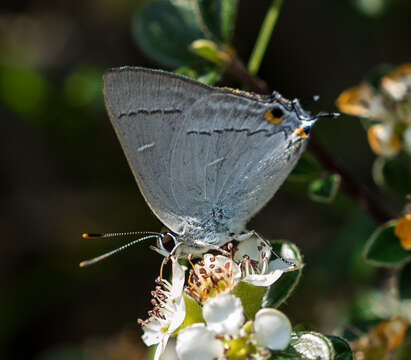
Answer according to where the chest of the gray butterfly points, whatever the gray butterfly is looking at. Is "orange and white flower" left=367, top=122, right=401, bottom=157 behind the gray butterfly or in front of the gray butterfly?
behind

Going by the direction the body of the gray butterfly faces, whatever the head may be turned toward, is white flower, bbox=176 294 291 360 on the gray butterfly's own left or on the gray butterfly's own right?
on the gray butterfly's own left

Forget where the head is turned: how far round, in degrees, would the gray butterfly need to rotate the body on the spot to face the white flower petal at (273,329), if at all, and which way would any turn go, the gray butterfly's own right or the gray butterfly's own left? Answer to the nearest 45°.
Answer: approximately 90° to the gray butterfly's own left

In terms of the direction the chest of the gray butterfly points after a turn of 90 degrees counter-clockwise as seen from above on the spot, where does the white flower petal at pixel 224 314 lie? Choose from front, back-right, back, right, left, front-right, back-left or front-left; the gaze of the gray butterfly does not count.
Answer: front

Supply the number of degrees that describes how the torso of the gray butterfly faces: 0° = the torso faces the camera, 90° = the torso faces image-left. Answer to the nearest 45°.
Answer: approximately 90°
